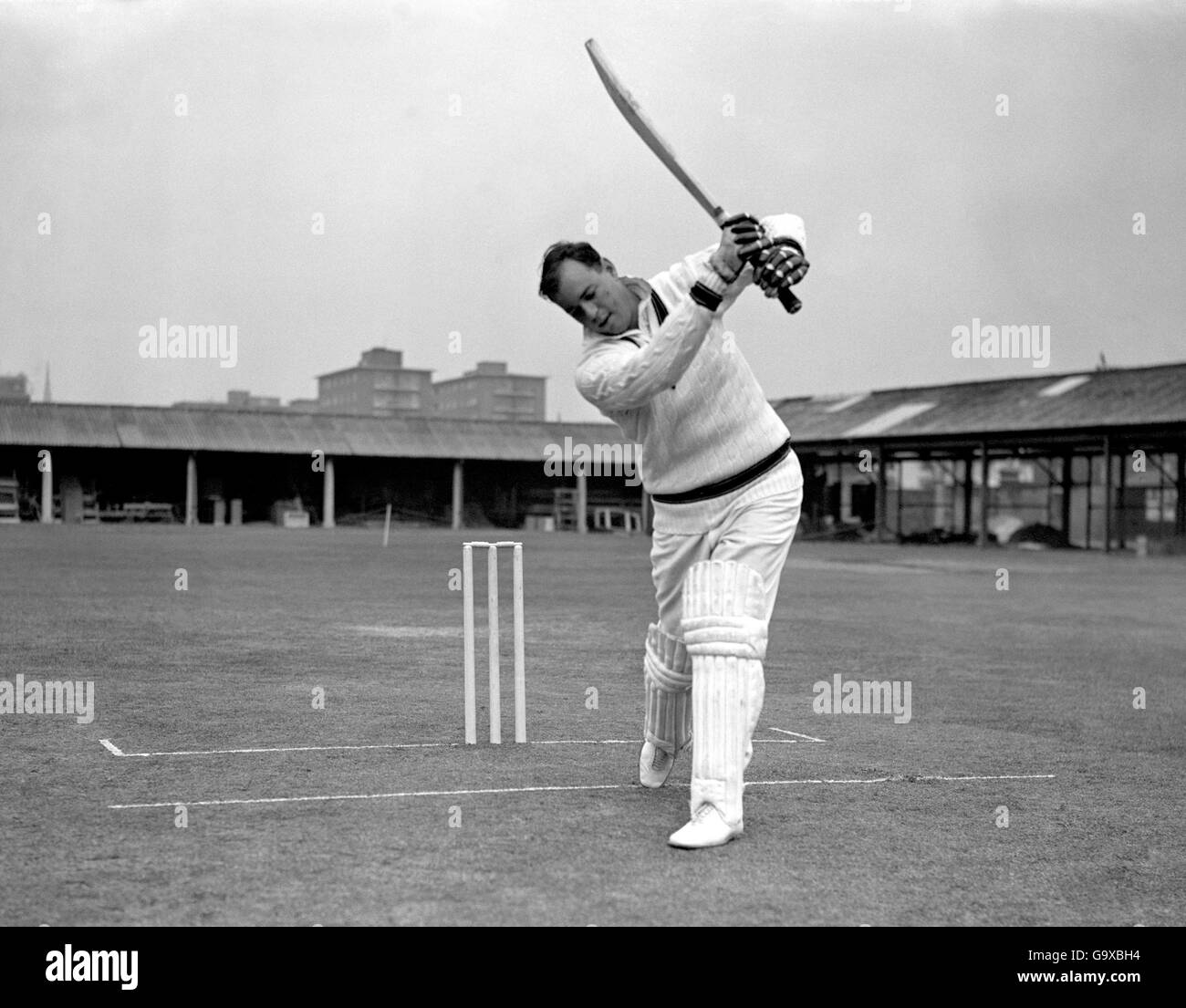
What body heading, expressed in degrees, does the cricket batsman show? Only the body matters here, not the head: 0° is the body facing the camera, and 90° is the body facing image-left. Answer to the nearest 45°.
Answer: approximately 0°
